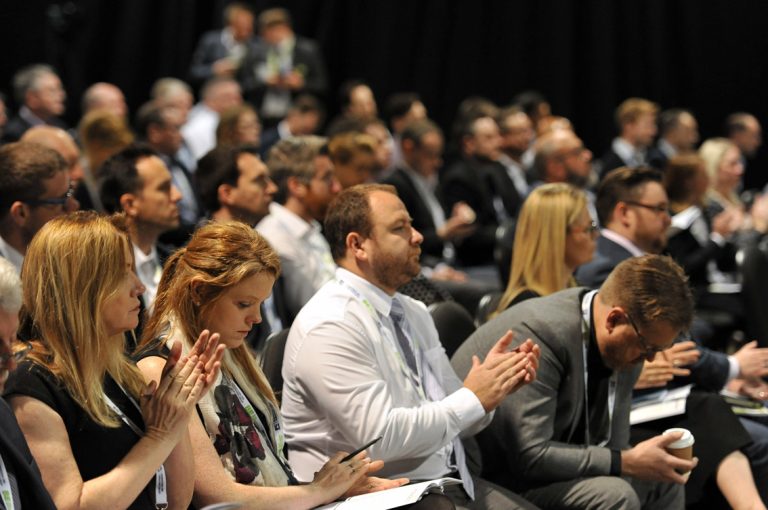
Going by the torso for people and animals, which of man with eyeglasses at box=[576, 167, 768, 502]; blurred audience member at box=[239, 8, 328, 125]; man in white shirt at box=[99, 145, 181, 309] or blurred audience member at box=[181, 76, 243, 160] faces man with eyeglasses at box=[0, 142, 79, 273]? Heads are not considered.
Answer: blurred audience member at box=[239, 8, 328, 125]

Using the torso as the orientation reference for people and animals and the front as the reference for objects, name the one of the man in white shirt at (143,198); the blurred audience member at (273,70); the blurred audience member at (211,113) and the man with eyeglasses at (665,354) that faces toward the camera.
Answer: the blurred audience member at (273,70)

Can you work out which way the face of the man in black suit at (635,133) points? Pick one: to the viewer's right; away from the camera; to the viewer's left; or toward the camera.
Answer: to the viewer's right

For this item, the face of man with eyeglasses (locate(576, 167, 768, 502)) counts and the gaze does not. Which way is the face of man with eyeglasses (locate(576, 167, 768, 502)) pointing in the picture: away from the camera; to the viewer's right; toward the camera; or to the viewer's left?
to the viewer's right

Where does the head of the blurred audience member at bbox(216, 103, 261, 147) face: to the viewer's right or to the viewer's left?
to the viewer's right

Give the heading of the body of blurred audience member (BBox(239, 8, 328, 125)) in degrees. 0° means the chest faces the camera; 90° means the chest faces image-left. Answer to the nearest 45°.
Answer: approximately 0°

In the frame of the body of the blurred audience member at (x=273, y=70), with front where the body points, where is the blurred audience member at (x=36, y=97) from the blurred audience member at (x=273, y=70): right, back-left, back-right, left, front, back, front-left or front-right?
front-right

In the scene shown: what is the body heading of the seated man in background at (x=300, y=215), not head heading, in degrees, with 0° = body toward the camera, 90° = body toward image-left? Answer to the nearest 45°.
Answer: approximately 270°
